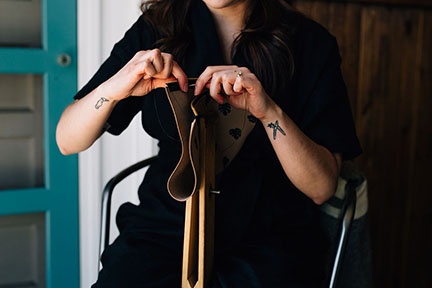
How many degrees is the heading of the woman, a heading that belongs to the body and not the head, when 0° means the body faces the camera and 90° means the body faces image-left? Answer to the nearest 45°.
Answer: approximately 0°

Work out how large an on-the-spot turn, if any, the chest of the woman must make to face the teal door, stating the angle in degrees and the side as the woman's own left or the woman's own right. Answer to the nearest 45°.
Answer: approximately 135° to the woman's own right

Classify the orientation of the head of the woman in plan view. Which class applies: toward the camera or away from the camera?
toward the camera
